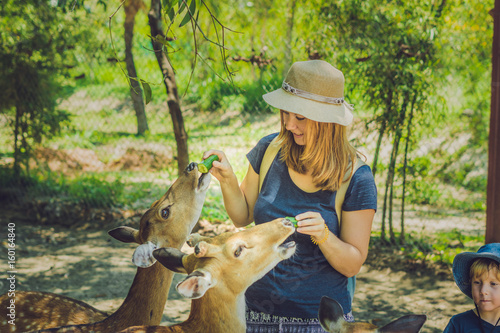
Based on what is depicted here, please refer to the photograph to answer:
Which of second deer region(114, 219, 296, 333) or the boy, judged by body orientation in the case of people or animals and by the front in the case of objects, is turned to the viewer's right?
the second deer

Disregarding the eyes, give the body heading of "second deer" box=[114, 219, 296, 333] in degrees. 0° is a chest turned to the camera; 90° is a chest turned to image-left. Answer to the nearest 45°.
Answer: approximately 270°

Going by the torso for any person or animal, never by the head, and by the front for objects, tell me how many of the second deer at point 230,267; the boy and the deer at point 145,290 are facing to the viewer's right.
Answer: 2

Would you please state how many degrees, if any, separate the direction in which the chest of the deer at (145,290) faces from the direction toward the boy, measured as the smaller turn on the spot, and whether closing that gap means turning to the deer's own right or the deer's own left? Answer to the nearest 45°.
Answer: approximately 45° to the deer's own right

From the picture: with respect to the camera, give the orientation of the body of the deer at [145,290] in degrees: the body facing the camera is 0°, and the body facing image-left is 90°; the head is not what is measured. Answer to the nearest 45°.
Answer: approximately 270°

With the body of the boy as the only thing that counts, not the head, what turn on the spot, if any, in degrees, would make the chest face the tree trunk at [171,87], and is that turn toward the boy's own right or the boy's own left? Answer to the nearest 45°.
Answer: approximately 135° to the boy's own right

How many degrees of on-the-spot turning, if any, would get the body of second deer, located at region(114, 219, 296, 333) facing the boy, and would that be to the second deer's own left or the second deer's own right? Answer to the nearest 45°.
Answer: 0° — it already faces them

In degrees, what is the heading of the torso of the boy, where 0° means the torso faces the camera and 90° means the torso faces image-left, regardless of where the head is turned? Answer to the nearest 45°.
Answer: approximately 0°

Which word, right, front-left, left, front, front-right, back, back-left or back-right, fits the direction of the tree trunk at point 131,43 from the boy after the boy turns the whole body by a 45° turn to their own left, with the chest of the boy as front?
back
